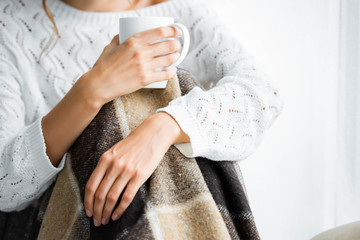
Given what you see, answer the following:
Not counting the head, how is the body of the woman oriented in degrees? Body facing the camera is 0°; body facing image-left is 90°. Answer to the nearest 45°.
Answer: approximately 0°
